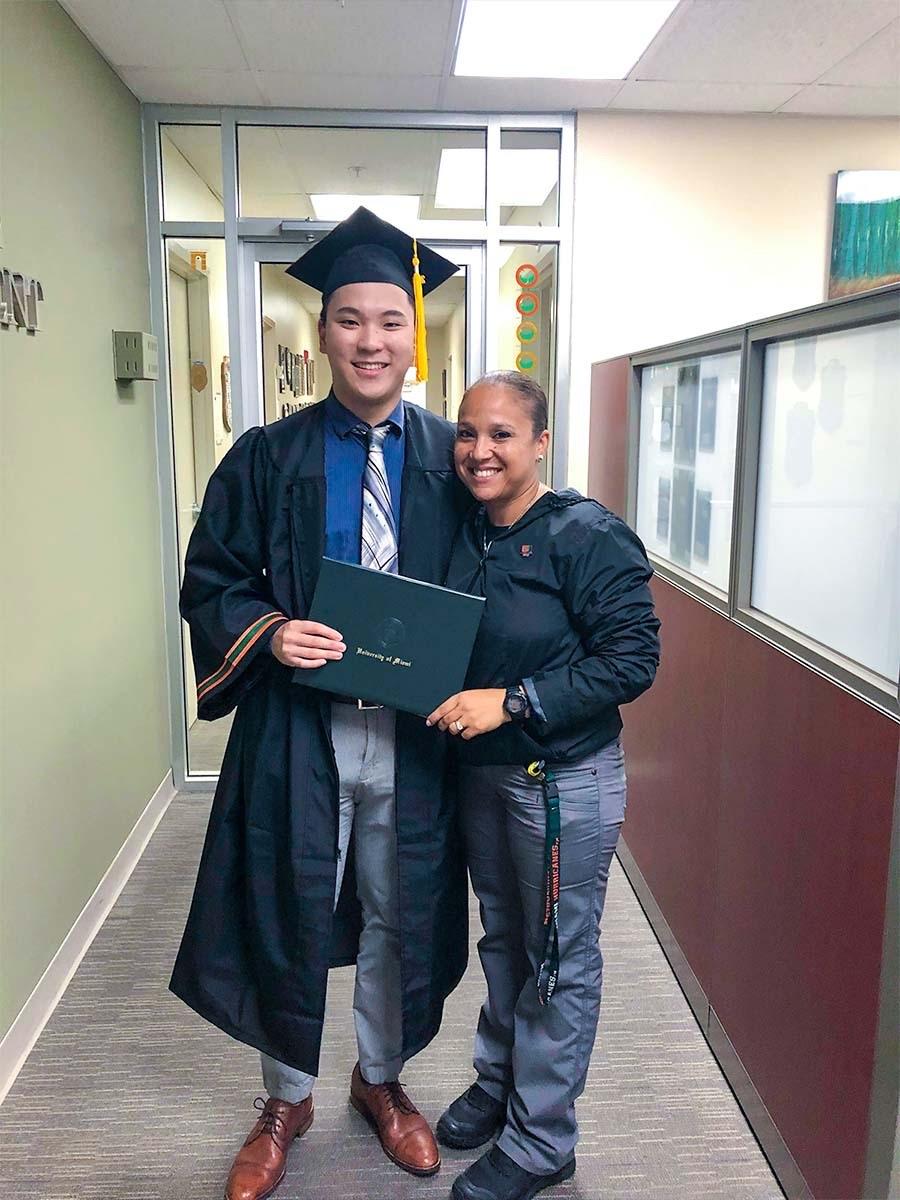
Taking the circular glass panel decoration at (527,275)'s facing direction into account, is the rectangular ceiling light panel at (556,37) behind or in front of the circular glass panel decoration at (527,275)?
in front

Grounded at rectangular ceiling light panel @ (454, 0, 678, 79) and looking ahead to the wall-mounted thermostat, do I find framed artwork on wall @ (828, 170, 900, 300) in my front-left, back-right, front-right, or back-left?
back-right

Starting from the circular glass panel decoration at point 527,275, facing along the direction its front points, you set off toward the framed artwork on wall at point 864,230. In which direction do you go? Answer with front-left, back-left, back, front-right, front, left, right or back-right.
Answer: left

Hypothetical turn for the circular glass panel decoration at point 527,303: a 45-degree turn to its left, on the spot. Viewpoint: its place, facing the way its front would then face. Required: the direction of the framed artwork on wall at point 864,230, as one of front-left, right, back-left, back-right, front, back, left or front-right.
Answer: front-left

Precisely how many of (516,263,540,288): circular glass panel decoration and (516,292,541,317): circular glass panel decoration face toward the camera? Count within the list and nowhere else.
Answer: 2

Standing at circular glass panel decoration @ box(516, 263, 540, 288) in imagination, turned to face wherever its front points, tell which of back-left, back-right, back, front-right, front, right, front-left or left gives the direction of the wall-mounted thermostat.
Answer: front-right
